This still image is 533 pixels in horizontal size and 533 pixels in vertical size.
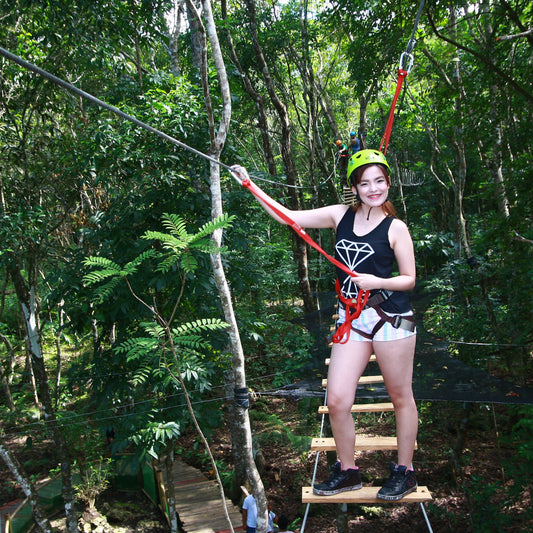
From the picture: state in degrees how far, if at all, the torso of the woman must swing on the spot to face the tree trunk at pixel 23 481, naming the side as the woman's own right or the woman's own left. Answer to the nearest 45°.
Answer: approximately 90° to the woman's own right

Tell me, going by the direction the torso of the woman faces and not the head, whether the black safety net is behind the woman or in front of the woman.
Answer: behind

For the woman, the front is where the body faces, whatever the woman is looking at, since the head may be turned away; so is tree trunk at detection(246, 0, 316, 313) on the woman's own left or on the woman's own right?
on the woman's own right

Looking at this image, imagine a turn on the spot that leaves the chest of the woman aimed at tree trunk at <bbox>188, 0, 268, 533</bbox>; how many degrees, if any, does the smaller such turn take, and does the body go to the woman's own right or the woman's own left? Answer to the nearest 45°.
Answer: approximately 90° to the woman's own right

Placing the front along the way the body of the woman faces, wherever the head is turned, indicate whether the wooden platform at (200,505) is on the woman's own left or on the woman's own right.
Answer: on the woman's own right

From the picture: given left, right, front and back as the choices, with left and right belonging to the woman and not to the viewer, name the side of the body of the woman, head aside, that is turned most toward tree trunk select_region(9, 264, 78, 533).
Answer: right

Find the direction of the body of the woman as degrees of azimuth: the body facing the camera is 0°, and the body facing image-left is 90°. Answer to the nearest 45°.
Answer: approximately 45°
